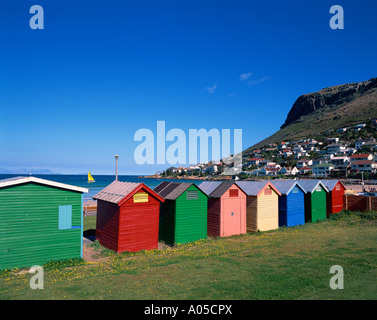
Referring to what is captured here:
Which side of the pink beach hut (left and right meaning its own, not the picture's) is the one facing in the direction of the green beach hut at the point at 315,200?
left

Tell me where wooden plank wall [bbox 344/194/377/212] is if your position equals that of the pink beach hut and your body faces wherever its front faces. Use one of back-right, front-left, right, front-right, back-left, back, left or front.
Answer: left

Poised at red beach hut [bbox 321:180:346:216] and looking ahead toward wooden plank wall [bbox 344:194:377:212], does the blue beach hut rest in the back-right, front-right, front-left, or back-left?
back-right

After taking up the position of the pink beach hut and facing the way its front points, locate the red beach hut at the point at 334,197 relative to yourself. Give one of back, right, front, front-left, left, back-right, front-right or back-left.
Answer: left
